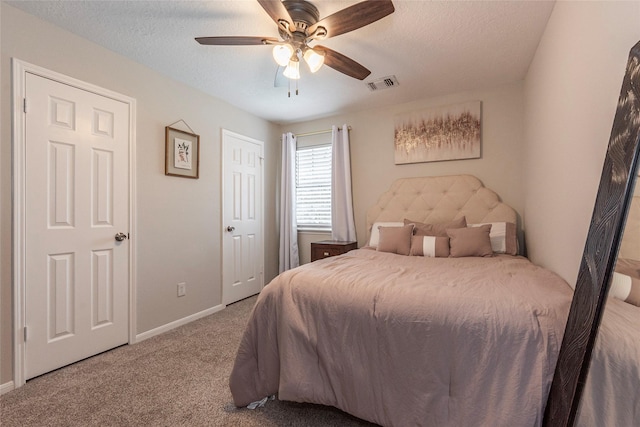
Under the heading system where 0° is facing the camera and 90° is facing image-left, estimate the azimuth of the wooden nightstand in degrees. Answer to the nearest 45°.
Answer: approximately 45°

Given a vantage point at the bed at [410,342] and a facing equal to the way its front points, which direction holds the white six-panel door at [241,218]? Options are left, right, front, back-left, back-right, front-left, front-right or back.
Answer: back-right

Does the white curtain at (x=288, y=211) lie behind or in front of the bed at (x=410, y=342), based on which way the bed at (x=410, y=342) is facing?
behind

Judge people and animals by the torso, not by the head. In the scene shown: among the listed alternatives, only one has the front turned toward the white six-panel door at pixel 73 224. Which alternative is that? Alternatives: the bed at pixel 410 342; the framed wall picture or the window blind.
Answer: the window blind

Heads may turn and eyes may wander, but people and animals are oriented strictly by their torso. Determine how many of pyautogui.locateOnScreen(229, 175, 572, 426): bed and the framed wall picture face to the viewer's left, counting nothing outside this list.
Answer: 0

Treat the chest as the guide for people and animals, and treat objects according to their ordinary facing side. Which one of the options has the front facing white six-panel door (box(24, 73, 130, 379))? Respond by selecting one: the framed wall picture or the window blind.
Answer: the window blind

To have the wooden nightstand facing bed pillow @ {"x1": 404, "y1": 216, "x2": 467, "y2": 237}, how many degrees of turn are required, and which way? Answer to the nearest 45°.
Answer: approximately 90° to its left

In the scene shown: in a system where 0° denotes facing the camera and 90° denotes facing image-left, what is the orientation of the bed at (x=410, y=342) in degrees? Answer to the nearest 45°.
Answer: approximately 0°

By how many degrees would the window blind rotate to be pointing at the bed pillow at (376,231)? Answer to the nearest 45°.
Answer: approximately 90° to its left

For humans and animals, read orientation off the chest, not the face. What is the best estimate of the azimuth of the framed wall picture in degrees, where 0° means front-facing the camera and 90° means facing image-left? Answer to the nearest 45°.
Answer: approximately 315°

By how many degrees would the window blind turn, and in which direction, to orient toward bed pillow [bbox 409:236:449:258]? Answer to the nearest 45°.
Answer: approximately 90° to its left
